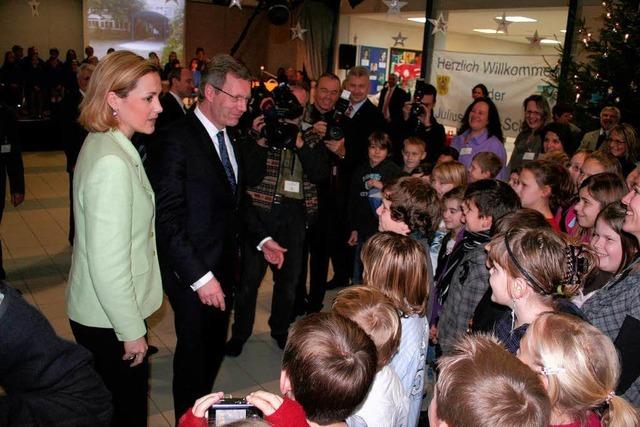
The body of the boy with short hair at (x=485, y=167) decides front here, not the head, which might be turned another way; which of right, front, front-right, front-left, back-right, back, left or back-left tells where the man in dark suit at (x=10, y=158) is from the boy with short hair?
front

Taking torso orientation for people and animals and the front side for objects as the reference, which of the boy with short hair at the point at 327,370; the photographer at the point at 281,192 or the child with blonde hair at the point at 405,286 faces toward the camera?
the photographer

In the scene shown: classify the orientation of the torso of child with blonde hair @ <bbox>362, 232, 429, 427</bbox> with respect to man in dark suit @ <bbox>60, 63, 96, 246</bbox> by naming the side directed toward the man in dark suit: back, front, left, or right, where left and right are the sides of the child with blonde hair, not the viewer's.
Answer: front

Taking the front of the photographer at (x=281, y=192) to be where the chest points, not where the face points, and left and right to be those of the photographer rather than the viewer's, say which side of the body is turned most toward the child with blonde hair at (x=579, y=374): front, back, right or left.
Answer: front

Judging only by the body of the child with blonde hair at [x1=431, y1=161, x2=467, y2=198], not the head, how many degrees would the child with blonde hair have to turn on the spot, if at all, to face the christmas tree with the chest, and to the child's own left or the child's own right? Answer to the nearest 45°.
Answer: approximately 180°

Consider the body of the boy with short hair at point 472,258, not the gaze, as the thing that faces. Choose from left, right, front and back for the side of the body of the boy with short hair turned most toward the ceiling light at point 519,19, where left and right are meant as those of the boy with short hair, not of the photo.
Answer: right

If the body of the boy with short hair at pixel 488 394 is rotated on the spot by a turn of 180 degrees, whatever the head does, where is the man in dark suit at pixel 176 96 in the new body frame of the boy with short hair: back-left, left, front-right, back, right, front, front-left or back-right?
back

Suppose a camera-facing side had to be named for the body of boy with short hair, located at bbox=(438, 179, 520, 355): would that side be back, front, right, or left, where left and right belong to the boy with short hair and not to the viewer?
left

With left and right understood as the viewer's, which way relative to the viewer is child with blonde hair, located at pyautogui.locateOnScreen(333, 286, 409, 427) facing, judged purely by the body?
facing away from the viewer and to the left of the viewer

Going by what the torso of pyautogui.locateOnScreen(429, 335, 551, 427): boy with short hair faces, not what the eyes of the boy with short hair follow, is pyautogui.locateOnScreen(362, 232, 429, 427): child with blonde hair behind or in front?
in front

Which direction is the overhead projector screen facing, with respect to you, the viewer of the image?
facing the viewer

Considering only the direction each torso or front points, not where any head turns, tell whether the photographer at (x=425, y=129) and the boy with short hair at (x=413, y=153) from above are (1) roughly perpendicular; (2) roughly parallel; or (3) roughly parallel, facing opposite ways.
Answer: roughly parallel

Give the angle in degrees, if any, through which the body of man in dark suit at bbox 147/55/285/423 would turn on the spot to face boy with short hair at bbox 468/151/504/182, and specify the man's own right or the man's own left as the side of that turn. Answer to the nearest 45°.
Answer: approximately 90° to the man's own left

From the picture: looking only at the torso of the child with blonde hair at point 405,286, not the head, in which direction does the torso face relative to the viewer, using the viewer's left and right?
facing away from the viewer and to the left of the viewer

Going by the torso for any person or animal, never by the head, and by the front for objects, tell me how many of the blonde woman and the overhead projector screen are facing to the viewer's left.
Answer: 0

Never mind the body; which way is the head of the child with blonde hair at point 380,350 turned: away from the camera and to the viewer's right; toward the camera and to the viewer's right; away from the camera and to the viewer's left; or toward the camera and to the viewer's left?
away from the camera and to the viewer's left

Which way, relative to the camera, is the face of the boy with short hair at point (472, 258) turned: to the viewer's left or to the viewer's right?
to the viewer's left

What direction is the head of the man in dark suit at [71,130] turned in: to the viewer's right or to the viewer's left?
to the viewer's right

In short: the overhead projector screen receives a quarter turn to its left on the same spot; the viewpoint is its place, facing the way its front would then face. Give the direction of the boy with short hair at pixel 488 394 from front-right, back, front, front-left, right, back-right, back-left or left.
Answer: right
